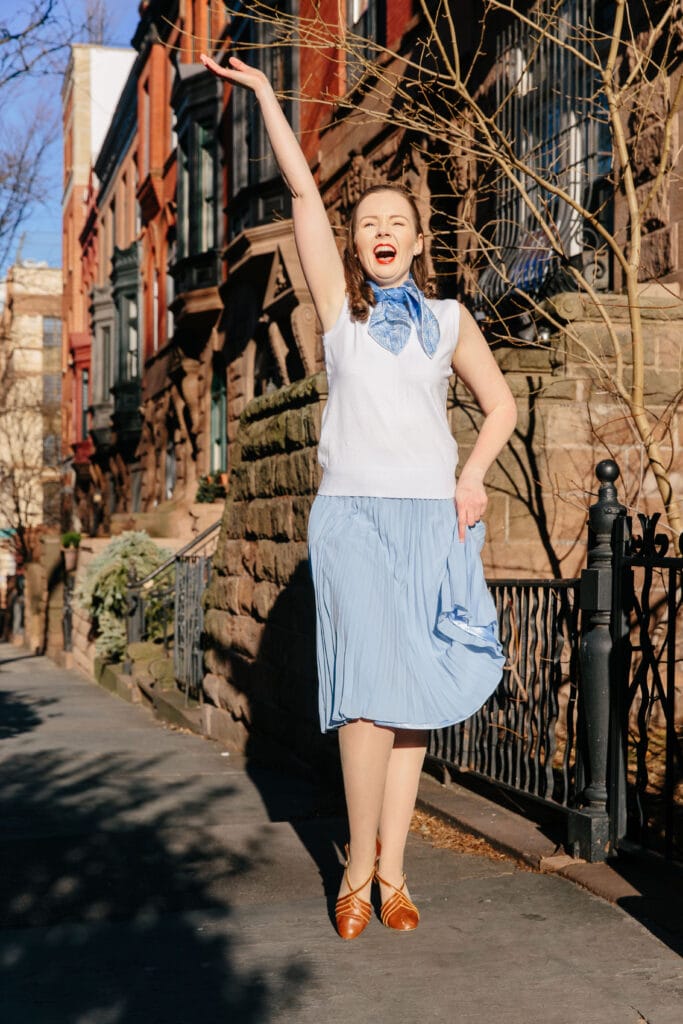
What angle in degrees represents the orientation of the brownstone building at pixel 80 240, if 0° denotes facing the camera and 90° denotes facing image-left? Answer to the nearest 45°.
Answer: approximately 90°

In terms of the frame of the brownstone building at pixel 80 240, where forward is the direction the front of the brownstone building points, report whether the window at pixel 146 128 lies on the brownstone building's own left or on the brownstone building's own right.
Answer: on the brownstone building's own left

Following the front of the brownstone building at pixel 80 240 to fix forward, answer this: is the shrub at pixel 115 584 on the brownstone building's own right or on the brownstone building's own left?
on the brownstone building's own left

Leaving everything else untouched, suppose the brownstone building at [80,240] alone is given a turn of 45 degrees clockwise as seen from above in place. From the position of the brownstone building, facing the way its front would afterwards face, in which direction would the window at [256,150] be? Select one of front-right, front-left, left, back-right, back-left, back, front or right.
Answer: back-left

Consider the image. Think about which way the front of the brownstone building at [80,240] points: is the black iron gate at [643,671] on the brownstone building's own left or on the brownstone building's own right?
on the brownstone building's own left

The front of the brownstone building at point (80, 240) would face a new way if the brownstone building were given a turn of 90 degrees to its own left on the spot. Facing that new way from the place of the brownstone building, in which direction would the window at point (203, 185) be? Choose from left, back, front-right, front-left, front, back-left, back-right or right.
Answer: front

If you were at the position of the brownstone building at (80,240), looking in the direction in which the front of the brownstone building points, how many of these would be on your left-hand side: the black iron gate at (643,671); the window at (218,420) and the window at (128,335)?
3

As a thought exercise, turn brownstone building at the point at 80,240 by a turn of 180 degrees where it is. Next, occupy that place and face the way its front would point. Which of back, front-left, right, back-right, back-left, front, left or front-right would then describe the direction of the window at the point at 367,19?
right
